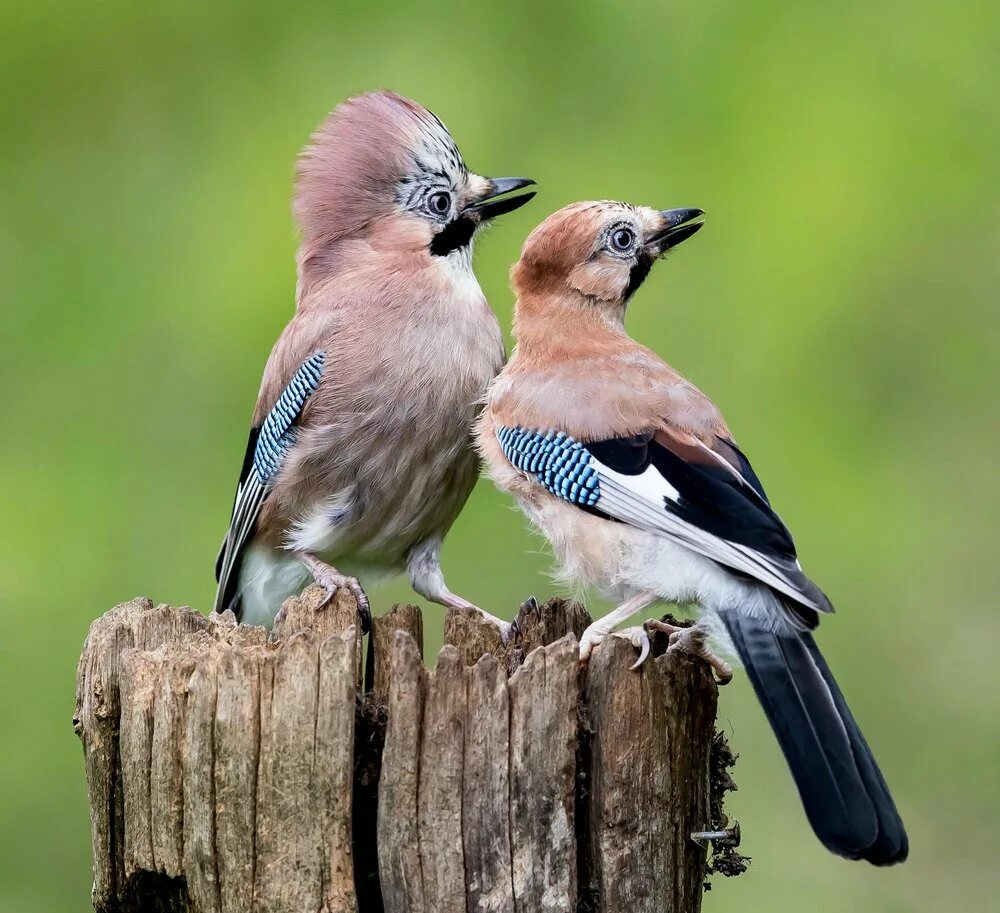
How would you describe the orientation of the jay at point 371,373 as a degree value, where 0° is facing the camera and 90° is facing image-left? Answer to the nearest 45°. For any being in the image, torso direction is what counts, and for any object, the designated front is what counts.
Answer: approximately 315°

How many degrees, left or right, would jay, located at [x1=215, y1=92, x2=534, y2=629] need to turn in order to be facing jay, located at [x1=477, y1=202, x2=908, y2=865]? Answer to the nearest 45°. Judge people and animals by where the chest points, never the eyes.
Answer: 0° — it already faces it
